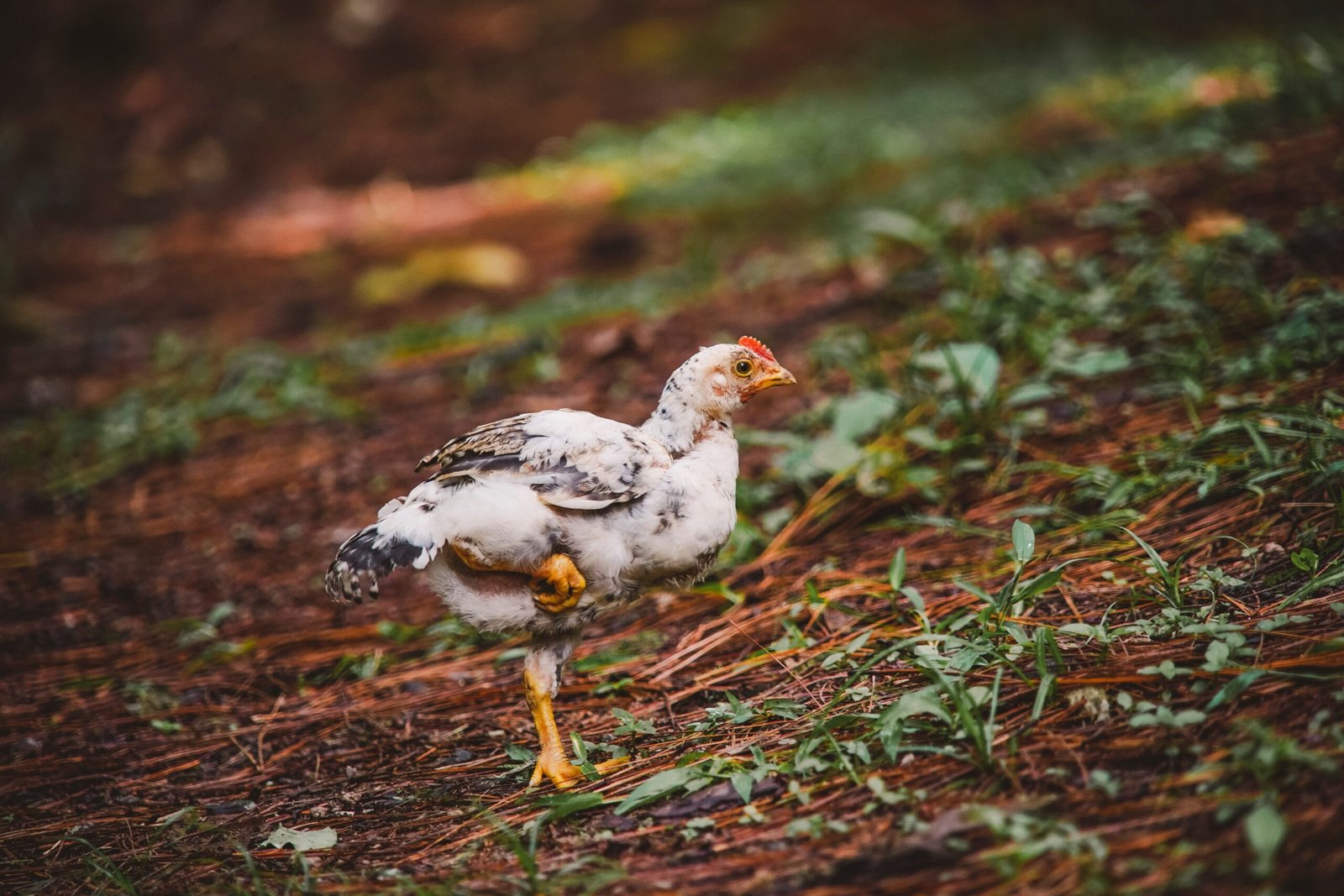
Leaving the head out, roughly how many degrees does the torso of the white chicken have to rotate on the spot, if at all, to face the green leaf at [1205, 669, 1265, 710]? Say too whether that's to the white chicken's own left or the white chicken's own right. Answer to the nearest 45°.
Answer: approximately 45° to the white chicken's own right

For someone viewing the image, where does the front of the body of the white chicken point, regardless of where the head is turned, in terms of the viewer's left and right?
facing to the right of the viewer
